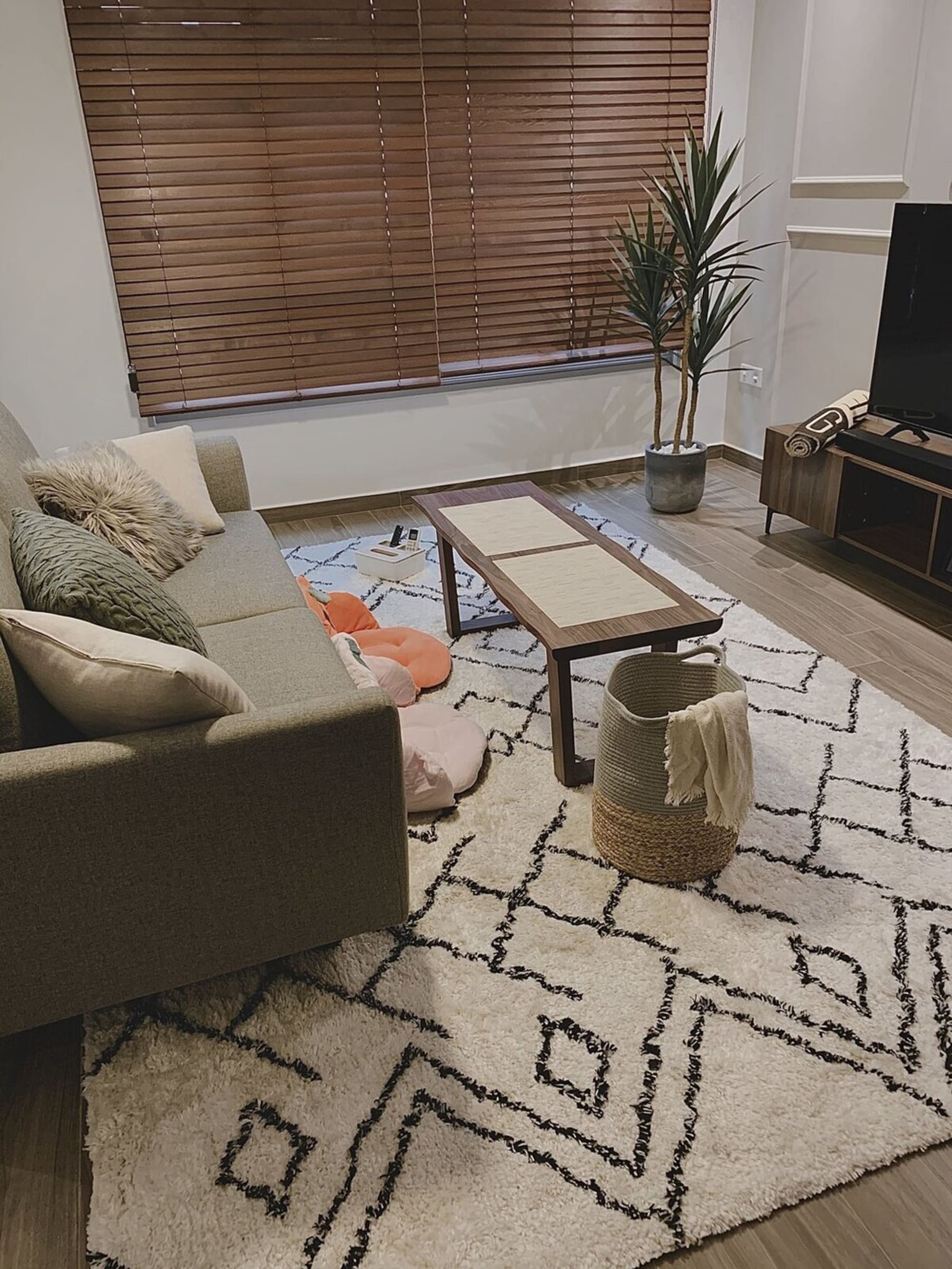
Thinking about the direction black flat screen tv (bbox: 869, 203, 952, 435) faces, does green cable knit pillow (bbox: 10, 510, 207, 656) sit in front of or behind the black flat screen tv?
in front

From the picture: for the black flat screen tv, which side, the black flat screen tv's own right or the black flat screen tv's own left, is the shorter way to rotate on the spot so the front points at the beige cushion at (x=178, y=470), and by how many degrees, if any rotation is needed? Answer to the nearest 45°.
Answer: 0° — it already faces it

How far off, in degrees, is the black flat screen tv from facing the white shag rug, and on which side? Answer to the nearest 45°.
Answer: approximately 45° to its left

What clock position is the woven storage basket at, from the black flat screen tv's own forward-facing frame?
The woven storage basket is roughly at 11 o'clock from the black flat screen tv.

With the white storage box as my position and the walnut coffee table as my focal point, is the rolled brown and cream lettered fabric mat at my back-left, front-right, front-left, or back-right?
front-left

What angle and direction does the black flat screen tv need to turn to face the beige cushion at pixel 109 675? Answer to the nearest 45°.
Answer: approximately 45° to its left

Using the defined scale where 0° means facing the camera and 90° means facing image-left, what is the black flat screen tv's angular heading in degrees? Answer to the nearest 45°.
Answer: approximately 45°

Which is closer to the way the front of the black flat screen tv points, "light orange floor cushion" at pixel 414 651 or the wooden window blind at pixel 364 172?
the light orange floor cushion

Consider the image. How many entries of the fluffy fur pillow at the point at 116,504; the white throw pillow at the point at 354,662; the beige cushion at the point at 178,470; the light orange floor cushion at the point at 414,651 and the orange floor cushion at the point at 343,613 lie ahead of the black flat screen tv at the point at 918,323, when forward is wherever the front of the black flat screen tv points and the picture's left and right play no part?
5

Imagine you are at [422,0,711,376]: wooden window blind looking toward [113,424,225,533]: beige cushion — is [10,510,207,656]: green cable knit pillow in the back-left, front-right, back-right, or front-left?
front-left

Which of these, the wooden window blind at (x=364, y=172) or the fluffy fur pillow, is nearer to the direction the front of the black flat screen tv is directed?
the fluffy fur pillow

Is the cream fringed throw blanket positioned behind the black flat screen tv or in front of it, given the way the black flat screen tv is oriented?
in front

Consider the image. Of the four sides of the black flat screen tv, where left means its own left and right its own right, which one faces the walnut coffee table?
front

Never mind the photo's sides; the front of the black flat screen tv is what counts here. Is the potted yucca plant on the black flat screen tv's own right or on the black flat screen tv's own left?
on the black flat screen tv's own right

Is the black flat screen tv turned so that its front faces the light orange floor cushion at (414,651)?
yes

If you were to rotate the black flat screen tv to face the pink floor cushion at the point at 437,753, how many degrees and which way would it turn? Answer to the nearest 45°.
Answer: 0° — it already faces it

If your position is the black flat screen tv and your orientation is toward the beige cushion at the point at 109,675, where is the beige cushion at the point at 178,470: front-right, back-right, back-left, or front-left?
front-right
